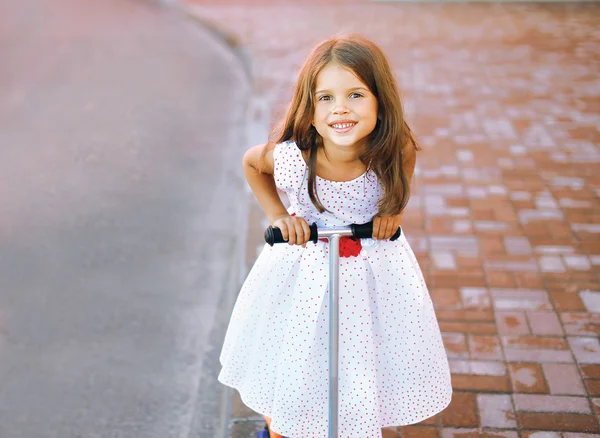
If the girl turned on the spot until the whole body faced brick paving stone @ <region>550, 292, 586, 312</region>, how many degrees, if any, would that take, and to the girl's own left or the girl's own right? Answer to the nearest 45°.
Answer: approximately 135° to the girl's own left

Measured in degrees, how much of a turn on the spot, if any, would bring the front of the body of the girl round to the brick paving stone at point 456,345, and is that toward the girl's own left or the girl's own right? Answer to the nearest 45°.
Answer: approximately 135° to the girl's own left

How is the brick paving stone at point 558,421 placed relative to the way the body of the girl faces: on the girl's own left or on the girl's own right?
on the girl's own left

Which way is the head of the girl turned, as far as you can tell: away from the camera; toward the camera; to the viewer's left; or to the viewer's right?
toward the camera

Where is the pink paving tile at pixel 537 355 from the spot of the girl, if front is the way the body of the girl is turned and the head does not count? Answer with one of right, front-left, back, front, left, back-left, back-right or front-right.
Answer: back-left

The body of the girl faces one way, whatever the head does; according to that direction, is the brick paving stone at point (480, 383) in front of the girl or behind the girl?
behind

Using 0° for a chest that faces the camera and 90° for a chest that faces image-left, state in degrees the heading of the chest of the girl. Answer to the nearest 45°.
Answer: approximately 0°

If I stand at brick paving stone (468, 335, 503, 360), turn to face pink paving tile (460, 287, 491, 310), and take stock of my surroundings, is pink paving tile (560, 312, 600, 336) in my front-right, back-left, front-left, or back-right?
front-right

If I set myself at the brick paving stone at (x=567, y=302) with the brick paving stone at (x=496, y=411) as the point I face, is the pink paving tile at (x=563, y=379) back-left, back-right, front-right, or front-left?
front-left

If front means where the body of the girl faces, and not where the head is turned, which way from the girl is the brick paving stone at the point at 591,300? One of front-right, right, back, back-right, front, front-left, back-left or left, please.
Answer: back-left

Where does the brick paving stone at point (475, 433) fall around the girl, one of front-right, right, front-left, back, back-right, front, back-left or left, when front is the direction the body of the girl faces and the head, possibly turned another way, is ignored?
back-left

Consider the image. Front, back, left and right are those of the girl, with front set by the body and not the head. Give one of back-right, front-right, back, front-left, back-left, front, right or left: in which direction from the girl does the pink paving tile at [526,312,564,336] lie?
back-left

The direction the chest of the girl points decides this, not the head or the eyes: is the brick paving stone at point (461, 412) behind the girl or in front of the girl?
behind
